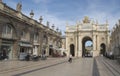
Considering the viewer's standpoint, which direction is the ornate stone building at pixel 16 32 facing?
facing the viewer and to the right of the viewer
